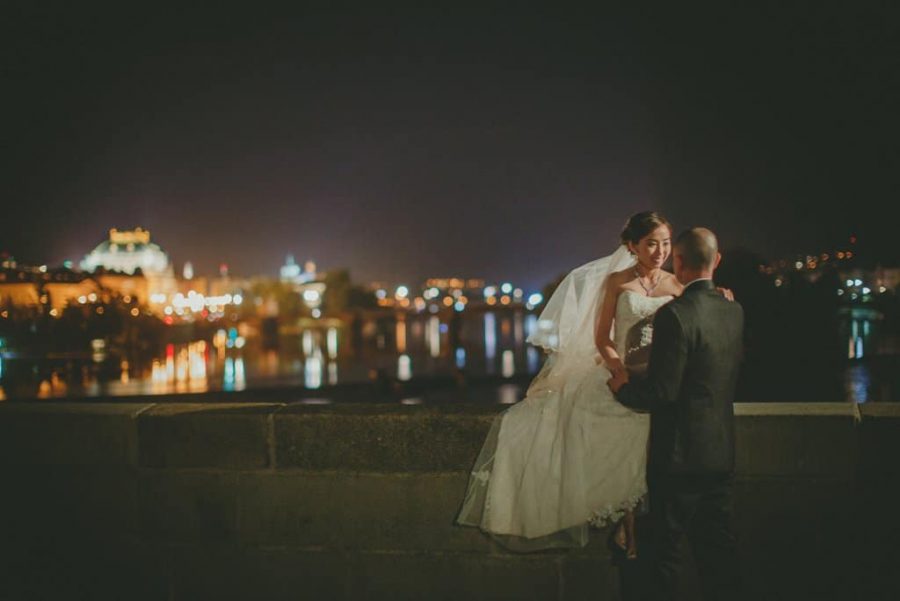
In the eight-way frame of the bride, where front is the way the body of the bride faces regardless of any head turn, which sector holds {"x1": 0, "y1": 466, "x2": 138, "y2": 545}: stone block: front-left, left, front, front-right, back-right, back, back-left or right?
back-right

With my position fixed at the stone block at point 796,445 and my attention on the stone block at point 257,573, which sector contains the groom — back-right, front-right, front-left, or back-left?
front-left

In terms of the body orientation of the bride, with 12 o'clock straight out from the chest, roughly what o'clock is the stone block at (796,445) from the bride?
The stone block is roughly at 10 o'clock from the bride.

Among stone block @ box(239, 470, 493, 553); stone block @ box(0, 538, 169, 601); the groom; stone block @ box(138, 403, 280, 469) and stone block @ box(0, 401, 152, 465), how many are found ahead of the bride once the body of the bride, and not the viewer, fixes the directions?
1

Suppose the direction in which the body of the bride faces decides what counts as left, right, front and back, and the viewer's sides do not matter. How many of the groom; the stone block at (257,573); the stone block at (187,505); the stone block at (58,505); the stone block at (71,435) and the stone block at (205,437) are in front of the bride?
1

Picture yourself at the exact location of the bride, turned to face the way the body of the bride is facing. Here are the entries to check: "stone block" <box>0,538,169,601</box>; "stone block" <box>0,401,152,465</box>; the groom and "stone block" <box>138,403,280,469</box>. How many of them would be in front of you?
1

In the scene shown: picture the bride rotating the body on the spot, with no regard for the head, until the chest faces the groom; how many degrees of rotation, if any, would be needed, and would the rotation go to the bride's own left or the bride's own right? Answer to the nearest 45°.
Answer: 0° — they already face them

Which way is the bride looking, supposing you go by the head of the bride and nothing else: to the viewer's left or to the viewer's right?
to the viewer's right

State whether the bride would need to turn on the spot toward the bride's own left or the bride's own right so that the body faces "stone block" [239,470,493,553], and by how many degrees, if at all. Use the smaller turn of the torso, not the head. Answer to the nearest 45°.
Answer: approximately 135° to the bride's own right

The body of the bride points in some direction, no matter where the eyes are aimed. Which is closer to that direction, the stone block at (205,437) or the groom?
the groom

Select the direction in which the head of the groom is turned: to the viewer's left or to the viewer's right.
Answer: to the viewer's left

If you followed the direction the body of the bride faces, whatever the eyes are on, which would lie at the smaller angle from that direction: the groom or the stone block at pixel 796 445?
the groom

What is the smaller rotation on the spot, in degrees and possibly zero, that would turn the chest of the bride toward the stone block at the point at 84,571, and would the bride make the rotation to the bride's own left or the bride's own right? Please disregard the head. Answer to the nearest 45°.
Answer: approximately 135° to the bride's own right

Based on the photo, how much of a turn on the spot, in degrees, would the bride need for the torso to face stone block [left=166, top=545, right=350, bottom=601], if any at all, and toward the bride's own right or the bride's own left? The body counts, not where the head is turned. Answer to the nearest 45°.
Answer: approximately 135° to the bride's own right

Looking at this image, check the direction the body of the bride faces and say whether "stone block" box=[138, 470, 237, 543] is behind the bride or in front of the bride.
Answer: behind
